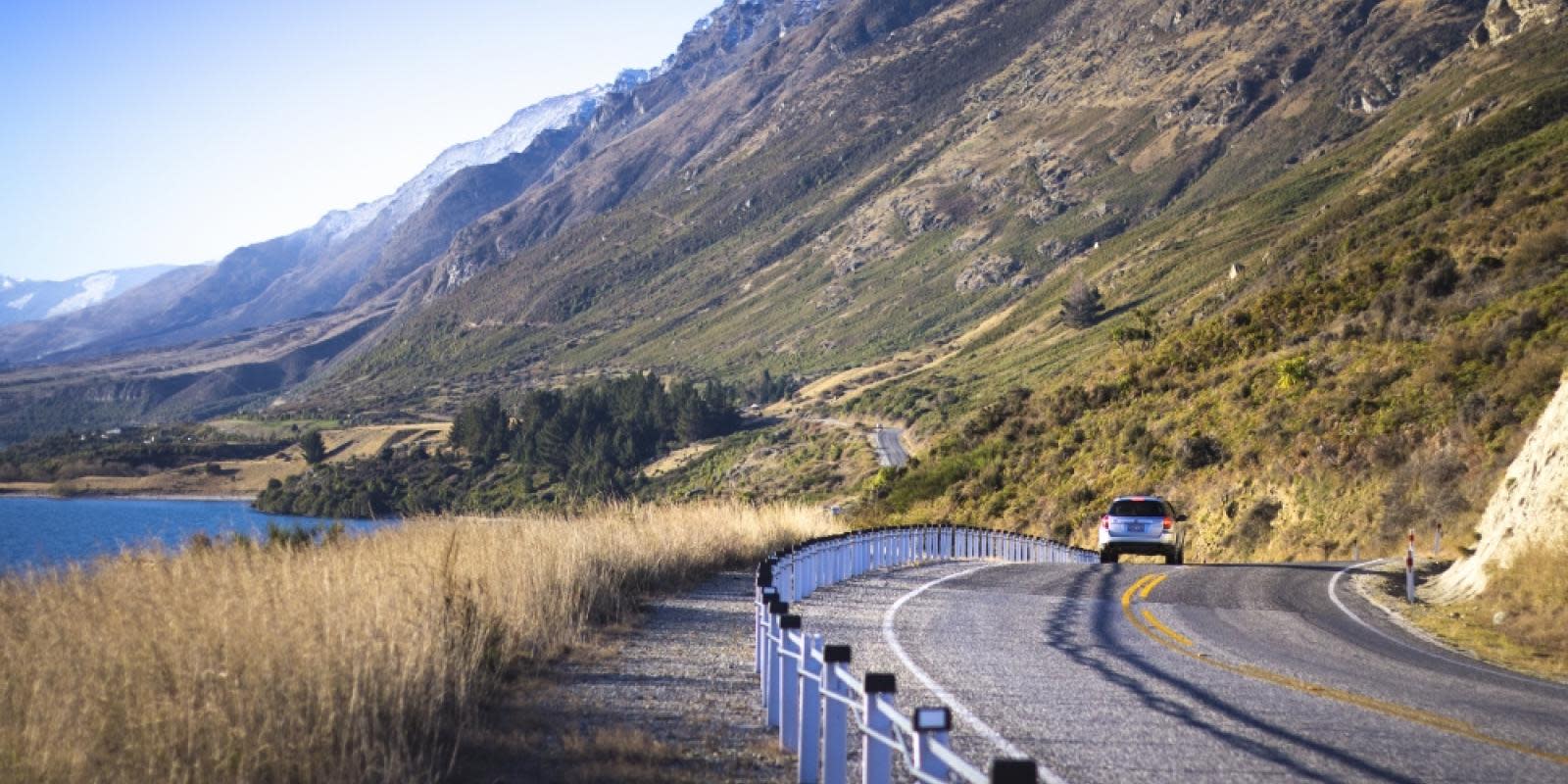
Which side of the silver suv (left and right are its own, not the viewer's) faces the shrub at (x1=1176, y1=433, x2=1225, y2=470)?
front

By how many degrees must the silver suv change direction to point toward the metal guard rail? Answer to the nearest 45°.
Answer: approximately 180°

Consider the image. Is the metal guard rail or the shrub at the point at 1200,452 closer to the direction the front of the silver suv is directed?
the shrub

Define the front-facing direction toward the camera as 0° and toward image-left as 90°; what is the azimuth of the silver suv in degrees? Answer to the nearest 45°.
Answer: approximately 180°
